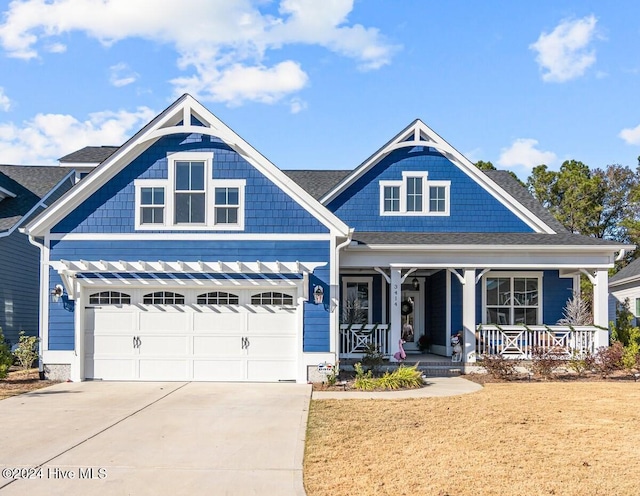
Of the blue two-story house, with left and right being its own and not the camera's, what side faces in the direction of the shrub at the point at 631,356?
left

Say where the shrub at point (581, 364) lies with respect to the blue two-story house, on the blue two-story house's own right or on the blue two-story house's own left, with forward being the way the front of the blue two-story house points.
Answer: on the blue two-story house's own left

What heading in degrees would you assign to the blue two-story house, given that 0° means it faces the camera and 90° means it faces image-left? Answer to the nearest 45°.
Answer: approximately 0°

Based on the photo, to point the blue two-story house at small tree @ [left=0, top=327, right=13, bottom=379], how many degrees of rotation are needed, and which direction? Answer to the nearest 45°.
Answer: approximately 90° to its right

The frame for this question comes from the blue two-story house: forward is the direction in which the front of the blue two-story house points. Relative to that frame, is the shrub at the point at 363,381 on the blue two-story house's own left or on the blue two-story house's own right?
on the blue two-story house's own left

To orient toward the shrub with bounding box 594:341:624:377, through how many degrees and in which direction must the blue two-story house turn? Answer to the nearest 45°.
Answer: approximately 90° to its left

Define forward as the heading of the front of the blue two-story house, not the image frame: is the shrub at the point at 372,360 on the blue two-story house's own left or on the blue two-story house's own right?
on the blue two-story house's own left

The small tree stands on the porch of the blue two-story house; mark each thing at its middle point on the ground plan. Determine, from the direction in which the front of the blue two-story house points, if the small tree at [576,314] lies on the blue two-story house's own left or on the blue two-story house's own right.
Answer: on the blue two-story house's own left
